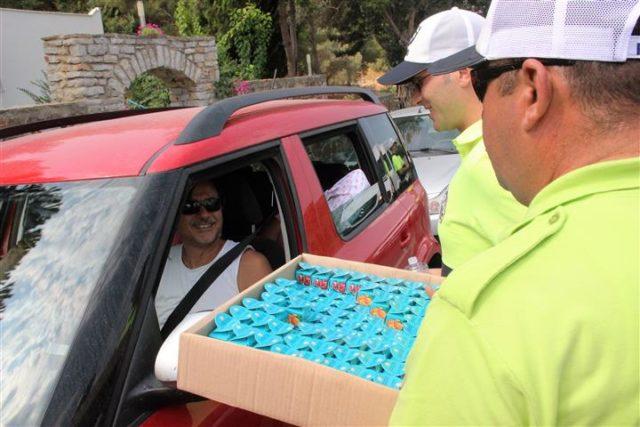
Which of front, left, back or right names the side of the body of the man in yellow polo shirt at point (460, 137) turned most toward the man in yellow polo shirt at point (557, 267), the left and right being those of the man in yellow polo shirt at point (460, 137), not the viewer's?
left

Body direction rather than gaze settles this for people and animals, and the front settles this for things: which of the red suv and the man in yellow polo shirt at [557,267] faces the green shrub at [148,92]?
the man in yellow polo shirt

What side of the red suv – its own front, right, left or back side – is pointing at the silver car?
back

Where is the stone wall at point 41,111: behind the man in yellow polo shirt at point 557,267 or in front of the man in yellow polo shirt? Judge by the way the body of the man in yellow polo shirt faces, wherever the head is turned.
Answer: in front

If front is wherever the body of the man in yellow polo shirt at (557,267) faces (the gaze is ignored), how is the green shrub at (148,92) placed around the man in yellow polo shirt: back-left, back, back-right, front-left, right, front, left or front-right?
front

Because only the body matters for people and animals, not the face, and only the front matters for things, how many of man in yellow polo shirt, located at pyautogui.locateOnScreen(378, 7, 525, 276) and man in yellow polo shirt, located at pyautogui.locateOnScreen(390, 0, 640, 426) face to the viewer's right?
0

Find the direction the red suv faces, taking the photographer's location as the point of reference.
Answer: facing the viewer and to the left of the viewer

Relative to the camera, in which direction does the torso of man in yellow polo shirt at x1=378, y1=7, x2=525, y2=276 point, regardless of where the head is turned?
to the viewer's left

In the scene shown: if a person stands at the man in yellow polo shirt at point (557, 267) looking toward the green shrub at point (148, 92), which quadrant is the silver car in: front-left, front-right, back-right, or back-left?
front-right

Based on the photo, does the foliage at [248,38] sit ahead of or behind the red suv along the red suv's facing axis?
behind

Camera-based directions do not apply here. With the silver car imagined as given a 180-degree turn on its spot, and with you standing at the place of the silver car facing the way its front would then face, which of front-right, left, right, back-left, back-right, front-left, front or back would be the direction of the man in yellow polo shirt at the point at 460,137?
back-right

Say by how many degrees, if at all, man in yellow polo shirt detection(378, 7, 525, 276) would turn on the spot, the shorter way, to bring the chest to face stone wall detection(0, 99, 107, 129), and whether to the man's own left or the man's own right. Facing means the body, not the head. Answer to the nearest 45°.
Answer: approximately 45° to the man's own right

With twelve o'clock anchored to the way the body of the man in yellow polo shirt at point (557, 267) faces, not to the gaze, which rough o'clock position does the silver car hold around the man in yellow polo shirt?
The silver car is roughly at 1 o'clock from the man in yellow polo shirt.

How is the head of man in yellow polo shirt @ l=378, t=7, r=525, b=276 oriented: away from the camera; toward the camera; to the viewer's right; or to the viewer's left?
to the viewer's left

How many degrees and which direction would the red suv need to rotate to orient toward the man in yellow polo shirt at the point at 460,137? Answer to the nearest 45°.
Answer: approximately 135° to its left

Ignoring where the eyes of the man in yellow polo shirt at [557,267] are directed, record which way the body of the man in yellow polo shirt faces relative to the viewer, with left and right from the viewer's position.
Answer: facing away from the viewer and to the left of the viewer

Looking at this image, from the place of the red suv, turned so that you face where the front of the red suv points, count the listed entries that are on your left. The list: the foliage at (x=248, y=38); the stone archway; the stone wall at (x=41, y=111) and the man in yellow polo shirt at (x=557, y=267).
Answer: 1

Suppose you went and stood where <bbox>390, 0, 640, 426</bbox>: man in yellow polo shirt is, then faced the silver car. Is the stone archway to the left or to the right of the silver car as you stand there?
left
